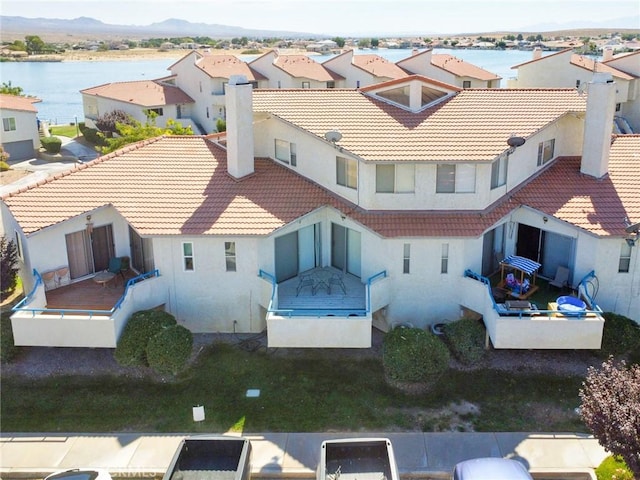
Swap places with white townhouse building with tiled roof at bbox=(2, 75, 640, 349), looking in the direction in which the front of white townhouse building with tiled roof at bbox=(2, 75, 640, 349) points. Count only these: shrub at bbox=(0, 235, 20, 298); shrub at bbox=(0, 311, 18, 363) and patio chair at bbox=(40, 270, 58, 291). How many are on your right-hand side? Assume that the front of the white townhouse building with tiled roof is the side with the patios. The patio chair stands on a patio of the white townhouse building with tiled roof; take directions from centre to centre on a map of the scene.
3

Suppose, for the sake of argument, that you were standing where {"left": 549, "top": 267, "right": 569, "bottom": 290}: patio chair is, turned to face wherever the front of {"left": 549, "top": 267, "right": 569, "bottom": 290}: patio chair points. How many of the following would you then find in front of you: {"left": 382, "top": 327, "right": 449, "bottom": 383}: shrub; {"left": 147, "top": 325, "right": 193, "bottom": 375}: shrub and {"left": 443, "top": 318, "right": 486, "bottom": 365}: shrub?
3

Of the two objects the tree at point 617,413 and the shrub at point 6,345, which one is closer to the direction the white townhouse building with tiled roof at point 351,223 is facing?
the tree

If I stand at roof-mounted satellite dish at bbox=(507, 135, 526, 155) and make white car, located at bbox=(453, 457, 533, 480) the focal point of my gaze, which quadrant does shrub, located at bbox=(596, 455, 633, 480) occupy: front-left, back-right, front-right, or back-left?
front-left

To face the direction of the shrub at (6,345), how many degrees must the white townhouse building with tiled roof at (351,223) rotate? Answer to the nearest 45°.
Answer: approximately 90° to its right

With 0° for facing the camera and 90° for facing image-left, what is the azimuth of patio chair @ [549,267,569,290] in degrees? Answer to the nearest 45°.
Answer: approximately 45°

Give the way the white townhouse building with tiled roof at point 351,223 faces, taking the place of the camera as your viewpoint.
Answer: facing the viewer

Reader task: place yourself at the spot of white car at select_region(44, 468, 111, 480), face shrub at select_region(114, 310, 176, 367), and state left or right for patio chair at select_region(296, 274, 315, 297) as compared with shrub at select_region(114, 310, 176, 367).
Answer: right

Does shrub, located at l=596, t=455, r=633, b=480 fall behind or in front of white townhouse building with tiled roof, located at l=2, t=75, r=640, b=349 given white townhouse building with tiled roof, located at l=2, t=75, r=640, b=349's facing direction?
in front

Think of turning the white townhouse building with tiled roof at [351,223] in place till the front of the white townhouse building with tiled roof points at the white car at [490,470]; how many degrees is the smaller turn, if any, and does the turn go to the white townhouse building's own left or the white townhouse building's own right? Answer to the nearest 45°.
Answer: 0° — it already faces it

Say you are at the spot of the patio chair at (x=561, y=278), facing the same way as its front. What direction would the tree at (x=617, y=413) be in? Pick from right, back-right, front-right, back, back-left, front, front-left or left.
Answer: front-left

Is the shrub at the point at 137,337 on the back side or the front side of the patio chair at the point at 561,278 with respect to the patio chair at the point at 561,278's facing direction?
on the front side

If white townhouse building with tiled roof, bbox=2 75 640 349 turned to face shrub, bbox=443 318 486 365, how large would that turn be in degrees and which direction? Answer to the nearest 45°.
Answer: approximately 45° to its left
